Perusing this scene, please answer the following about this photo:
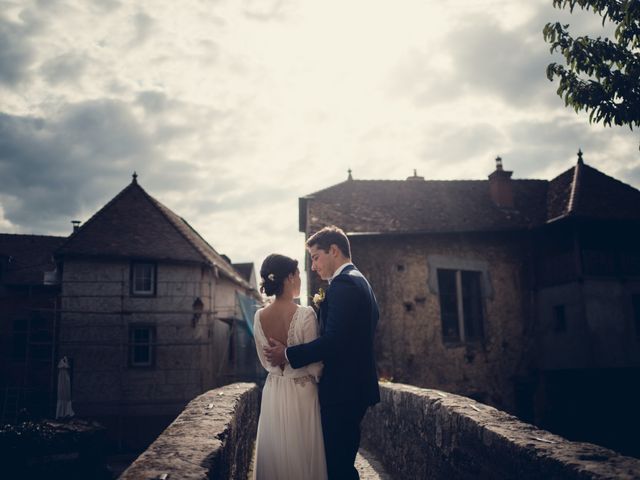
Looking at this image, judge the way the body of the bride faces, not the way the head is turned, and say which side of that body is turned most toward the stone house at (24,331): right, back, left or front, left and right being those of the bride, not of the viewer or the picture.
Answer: left

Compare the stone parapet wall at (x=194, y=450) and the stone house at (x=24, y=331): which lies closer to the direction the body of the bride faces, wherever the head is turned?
the stone house

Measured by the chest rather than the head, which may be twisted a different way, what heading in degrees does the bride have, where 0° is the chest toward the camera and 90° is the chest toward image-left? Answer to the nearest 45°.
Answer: approximately 225°

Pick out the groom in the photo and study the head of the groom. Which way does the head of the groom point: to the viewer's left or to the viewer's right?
to the viewer's left

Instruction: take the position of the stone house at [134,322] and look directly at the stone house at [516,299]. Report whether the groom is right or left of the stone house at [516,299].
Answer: right

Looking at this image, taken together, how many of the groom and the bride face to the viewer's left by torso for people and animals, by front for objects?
1

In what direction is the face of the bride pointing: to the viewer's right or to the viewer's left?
to the viewer's right

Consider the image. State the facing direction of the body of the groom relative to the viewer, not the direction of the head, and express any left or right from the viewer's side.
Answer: facing to the left of the viewer

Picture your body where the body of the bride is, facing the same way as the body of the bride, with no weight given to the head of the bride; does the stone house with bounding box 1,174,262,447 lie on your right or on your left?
on your left

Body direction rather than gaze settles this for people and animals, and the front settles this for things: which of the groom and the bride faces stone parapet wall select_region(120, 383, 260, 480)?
the groom
